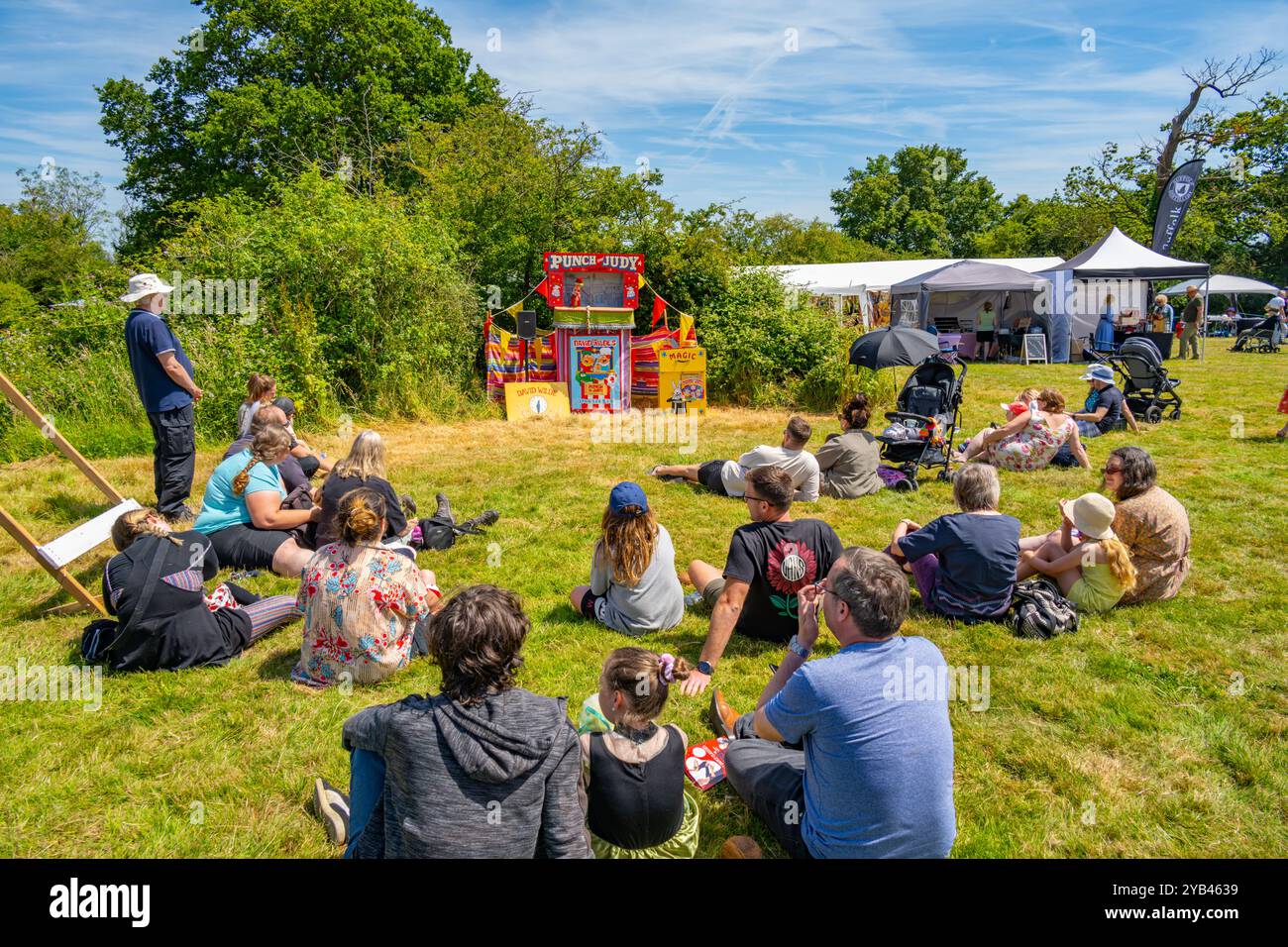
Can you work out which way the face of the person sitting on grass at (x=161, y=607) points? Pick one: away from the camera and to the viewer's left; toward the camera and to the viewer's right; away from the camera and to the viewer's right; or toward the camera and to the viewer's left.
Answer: away from the camera and to the viewer's right

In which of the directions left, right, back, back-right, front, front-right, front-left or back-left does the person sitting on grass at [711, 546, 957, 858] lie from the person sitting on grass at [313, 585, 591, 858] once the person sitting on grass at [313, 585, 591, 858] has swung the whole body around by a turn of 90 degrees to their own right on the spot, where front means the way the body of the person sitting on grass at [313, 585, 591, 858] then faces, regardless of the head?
front

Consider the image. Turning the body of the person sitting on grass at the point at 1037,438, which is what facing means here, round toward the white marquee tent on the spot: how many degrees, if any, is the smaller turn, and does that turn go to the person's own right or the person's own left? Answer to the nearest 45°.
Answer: approximately 45° to the person's own right

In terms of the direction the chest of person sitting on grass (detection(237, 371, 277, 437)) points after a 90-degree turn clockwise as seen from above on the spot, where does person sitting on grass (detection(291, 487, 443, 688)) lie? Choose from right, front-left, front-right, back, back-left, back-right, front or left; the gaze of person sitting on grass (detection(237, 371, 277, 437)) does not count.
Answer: front

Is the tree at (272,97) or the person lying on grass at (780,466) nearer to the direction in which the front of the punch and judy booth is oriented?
the person lying on grass

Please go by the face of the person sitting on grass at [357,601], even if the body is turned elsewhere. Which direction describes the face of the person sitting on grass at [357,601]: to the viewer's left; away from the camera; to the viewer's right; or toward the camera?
away from the camera

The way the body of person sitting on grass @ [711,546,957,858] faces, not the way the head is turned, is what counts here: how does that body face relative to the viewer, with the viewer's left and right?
facing away from the viewer and to the left of the viewer

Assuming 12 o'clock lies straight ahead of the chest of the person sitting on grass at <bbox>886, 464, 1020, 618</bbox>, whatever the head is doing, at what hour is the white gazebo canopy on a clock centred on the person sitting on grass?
The white gazebo canopy is roughly at 2 o'clock from the person sitting on grass.

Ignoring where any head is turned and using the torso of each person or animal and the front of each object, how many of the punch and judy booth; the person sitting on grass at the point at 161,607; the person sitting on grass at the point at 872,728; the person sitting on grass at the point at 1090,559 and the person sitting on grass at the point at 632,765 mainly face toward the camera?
1

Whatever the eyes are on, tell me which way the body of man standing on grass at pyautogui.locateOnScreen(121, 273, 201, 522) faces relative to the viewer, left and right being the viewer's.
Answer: facing away from the viewer and to the right of the viewer

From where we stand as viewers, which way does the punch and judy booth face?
facing the viewer

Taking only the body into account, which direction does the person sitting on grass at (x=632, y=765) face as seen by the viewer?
away from the camera

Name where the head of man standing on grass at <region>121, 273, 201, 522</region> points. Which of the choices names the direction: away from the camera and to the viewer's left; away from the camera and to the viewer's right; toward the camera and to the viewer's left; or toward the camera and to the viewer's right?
away from the camera and to the viewer's right

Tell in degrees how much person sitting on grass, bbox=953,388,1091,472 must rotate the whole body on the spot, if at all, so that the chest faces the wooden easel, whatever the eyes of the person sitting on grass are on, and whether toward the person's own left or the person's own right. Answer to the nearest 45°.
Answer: approximately 90° to the person's own left

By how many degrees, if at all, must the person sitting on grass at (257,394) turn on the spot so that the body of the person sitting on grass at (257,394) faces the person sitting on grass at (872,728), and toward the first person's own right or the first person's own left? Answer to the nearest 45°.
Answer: approximately 90° to the first person's own right
